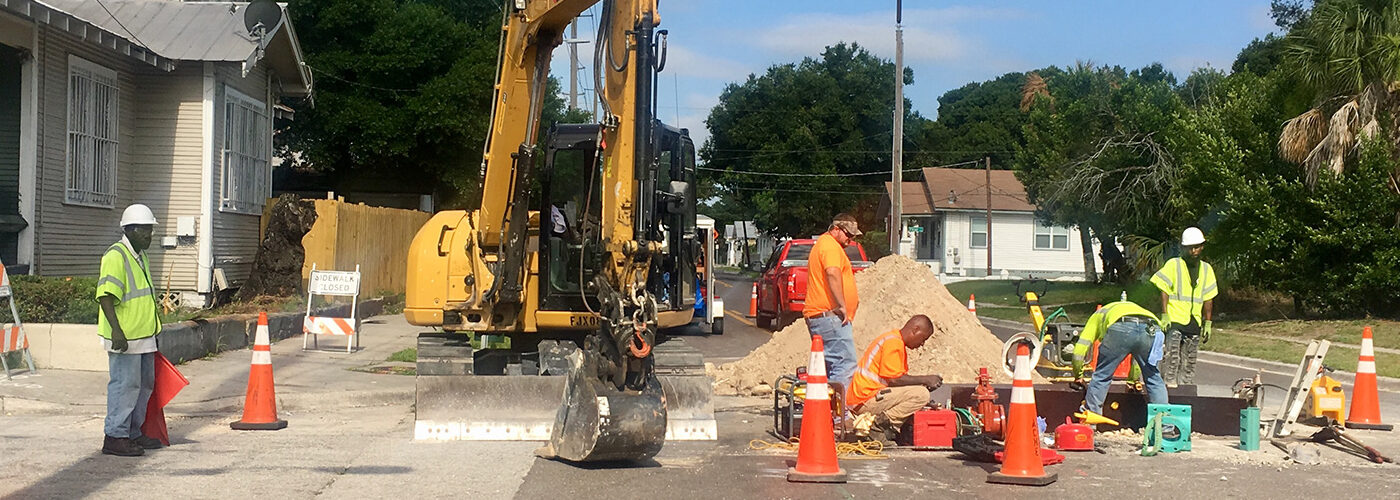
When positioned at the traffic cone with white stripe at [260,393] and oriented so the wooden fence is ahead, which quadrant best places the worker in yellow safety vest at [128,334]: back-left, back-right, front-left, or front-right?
back-left

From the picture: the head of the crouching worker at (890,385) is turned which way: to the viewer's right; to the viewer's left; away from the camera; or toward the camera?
to the viewer's right

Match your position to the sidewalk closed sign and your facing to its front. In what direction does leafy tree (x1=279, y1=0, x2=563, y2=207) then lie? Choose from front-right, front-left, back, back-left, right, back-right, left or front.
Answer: back

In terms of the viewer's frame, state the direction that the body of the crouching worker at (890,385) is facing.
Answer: to the viewer's right
